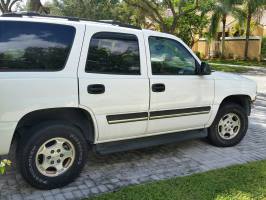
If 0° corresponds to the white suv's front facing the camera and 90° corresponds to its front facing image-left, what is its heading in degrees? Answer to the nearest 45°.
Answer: approximately 225°

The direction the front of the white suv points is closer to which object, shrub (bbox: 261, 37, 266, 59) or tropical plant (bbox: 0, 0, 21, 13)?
the shrub

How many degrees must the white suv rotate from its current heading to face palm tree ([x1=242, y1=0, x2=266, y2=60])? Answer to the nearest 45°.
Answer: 0° — it already faces it

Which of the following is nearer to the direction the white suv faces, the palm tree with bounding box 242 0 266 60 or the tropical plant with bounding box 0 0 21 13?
the palm tree
